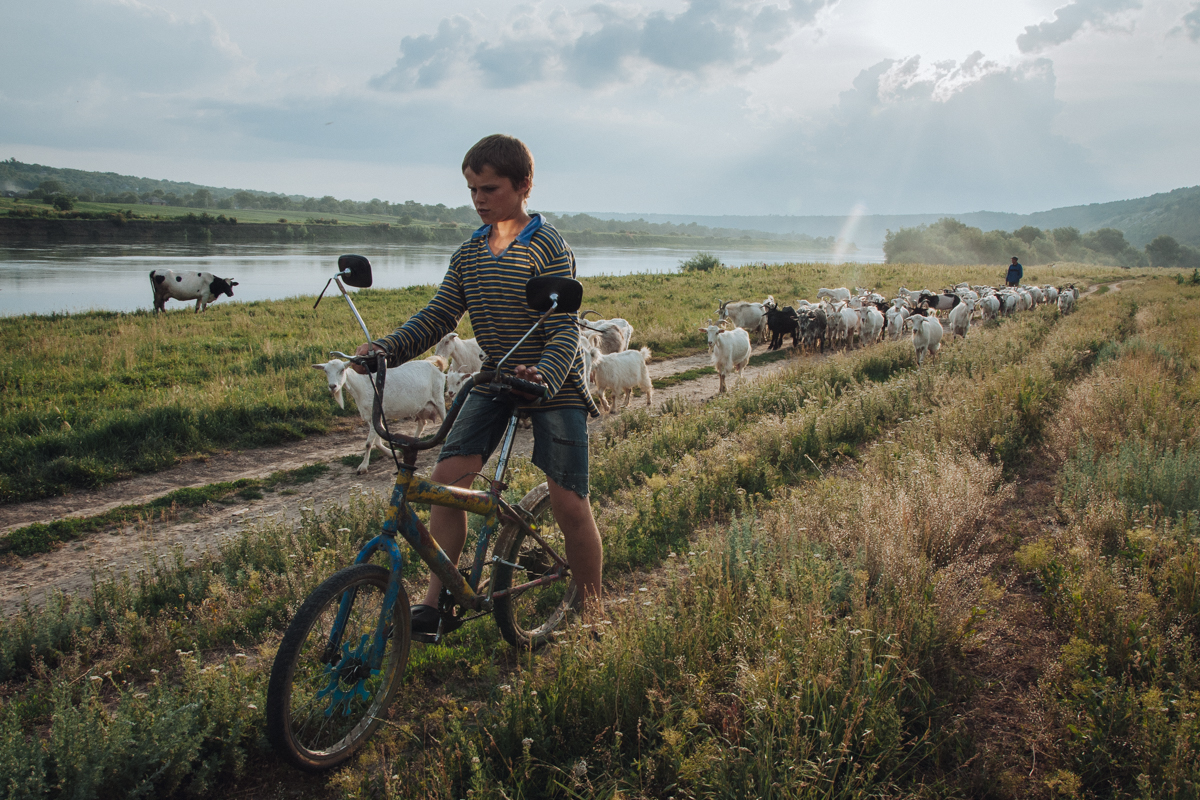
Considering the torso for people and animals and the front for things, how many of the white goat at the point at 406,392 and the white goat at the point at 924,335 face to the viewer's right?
0

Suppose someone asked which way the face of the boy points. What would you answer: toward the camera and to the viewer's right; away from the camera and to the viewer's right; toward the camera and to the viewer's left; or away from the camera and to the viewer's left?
toward the camera and to the viewer's left

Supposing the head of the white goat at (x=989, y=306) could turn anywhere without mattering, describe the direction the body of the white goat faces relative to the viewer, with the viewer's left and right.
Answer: facing the viewer and to the left of the viewer

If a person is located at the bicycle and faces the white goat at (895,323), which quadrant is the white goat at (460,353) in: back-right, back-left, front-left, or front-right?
front-left

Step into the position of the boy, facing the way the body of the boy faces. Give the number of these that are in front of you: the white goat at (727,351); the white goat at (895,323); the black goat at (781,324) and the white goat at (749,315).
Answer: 0

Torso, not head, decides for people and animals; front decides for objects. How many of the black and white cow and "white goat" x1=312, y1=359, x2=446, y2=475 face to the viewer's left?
1

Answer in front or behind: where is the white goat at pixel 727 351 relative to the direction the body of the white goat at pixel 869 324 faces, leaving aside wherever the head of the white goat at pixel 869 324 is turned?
in front

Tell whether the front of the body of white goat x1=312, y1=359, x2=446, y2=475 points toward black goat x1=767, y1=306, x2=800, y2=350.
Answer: no

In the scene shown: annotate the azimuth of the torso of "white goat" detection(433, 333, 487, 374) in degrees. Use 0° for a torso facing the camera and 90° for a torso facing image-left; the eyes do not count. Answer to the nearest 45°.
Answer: approximately 45°

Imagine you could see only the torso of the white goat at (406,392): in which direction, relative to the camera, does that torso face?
to the viewer's left

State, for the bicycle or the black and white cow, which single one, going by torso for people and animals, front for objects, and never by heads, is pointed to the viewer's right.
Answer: the black and white cow

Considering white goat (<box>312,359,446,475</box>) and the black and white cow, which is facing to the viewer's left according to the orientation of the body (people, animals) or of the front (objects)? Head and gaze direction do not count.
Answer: the white goat

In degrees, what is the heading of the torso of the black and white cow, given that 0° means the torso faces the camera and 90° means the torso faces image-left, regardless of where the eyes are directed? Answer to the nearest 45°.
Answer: approximately 270°
